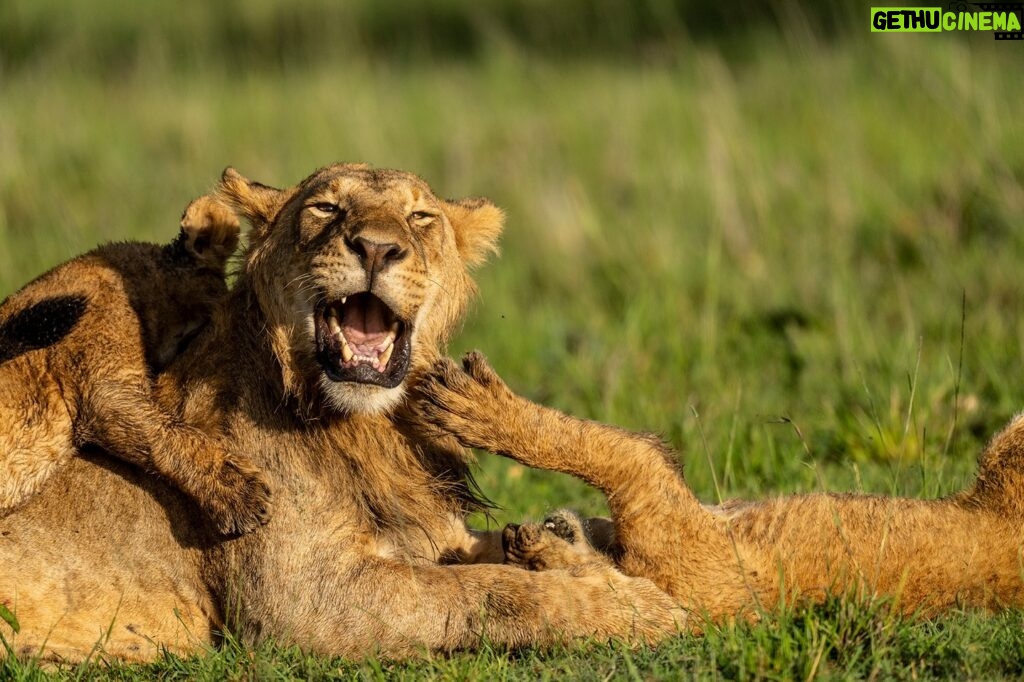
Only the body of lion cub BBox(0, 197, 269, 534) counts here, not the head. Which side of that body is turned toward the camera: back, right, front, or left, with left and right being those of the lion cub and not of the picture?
right

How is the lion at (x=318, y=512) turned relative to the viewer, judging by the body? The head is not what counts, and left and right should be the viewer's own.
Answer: facing the viewer and to the right of the viewer
